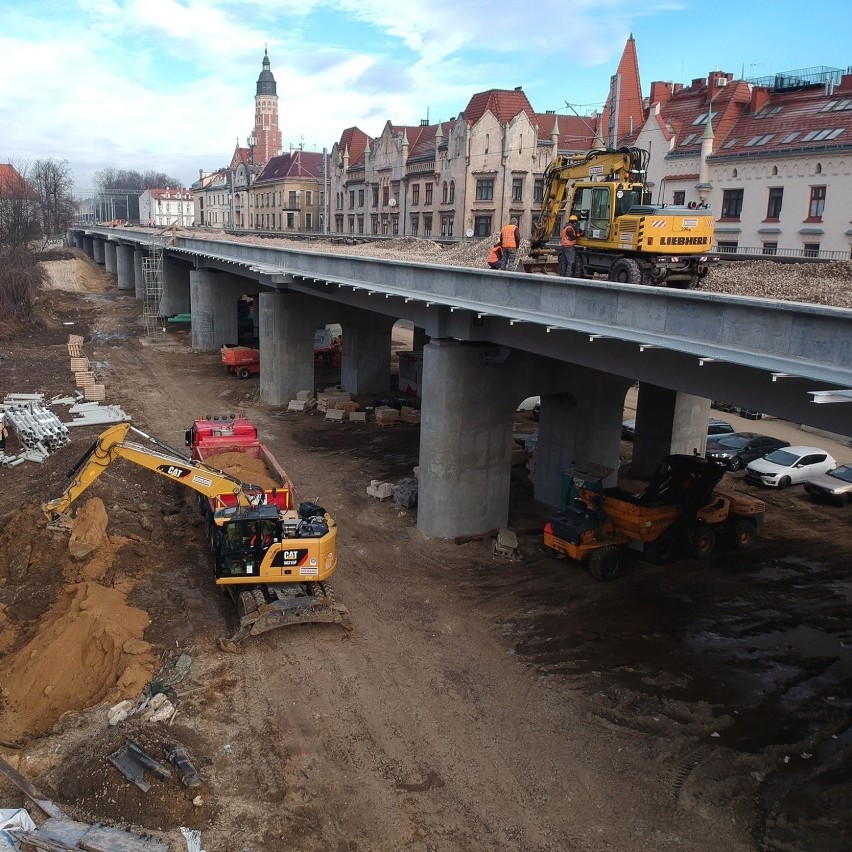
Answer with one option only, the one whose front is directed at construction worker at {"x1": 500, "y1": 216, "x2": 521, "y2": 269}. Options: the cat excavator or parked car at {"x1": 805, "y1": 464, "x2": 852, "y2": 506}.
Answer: the parked car

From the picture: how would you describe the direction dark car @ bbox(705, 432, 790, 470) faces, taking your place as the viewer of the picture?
facing the viewer and to the left of the viewer

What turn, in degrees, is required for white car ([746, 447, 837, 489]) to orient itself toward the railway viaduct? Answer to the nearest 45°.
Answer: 0° — it already faces it

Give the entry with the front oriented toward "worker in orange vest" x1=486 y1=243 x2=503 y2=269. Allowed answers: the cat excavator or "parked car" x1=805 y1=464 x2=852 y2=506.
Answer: the parked car

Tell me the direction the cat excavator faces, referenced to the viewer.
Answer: facing to the left of the viewer

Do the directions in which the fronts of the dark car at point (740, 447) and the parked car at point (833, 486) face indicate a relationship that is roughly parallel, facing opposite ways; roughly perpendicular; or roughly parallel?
roughly parallel

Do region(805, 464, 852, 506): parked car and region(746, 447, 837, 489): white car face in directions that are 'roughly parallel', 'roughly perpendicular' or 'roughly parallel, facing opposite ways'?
roughly parallel

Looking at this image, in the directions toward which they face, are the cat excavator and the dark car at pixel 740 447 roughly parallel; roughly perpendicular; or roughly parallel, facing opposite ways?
roughly parallel

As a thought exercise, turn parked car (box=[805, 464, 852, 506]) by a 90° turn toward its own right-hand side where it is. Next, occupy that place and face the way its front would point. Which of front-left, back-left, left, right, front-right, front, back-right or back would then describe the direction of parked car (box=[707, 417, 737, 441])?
front

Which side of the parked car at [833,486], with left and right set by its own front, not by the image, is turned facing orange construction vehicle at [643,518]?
front
